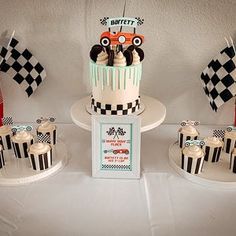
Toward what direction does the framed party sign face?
toward the camera

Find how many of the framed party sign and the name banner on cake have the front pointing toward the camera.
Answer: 2

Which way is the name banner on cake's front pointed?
toward the camera
